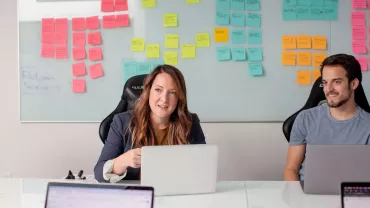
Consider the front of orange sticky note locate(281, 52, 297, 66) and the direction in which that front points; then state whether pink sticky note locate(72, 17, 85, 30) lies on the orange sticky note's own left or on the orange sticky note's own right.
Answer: on the orange sticky note's own right

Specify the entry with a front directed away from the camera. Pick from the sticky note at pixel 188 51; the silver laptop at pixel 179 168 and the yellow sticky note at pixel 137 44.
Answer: the silver laptop

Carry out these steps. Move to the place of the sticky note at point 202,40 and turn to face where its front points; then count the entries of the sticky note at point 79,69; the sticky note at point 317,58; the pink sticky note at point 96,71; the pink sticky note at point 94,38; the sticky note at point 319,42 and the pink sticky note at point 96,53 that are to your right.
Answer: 4

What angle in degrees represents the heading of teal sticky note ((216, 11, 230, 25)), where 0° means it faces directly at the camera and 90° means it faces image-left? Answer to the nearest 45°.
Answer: approximately 0°

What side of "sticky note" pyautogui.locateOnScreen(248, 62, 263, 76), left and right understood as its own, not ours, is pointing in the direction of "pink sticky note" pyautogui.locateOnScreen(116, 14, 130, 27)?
right

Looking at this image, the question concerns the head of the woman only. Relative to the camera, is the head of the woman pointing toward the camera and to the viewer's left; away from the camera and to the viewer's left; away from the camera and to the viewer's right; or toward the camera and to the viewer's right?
toward the camera and to the viewer's right
